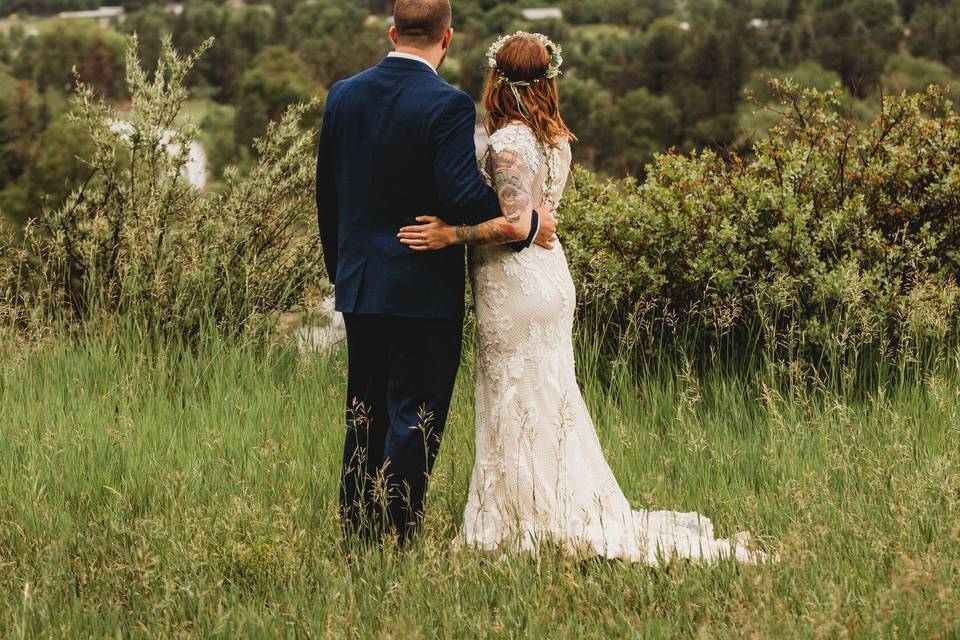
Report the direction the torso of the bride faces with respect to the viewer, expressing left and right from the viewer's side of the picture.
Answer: facing away from the viewer and to the left of the viewer

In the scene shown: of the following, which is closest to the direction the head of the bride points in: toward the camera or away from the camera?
away from the camera
